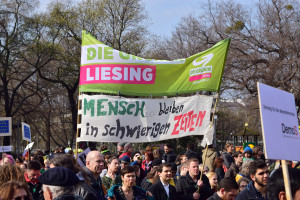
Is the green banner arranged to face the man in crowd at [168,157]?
no

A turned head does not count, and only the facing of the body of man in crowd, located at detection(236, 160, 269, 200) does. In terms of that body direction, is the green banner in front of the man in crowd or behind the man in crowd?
behind

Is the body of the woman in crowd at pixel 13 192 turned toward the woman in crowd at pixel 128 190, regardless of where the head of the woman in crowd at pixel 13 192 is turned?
no

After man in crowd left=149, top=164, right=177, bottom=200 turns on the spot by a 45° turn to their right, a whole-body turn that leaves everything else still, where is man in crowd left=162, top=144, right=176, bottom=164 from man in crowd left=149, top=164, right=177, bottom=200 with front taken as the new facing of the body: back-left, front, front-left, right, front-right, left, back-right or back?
back

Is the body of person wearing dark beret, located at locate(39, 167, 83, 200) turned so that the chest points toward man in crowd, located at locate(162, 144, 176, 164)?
no

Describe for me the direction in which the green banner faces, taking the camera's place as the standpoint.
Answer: facing the viewer

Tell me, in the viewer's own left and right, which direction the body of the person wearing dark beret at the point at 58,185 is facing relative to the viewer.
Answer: facing away from the viewer and to the left of the viewer

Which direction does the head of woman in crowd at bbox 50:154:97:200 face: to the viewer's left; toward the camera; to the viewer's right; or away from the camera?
away from the camera

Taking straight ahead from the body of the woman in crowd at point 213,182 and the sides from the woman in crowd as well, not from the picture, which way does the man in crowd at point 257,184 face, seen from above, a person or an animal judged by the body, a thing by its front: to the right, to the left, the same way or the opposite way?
the same way

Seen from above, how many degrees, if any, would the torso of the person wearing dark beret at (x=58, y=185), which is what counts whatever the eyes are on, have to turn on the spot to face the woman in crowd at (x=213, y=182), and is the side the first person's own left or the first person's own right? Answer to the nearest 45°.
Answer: approximately 90° to the first person's own right

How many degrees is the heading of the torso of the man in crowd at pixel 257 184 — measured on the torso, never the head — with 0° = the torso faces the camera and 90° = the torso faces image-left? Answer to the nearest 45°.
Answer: approximately 315°

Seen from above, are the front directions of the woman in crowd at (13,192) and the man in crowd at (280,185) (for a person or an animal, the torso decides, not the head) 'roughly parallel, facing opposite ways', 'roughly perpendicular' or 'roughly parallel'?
roughly parallel

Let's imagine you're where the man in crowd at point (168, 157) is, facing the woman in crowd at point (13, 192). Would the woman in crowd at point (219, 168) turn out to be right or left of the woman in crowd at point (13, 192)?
left
